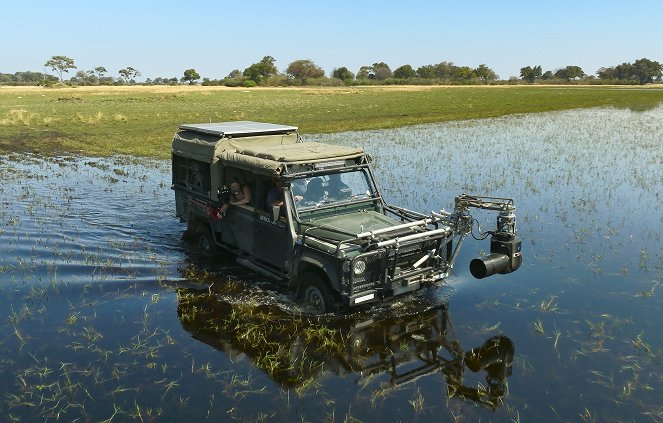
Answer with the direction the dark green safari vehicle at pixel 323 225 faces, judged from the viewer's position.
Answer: facing the viewer and to the right of the viewer

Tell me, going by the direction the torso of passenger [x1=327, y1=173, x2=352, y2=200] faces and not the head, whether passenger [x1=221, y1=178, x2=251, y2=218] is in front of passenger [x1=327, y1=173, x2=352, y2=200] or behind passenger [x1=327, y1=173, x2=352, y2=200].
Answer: behind

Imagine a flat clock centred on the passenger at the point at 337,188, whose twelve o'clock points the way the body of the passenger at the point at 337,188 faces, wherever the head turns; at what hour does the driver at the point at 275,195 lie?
the driver at the point at 275,195 is roughly at 4 o'clock from the passenger at the point at 337,188.

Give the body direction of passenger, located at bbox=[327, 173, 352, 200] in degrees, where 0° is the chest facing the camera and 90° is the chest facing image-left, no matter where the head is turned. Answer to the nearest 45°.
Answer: approximately 315°

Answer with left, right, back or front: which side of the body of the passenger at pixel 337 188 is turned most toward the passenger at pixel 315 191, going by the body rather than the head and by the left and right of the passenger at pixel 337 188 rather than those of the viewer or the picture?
right
